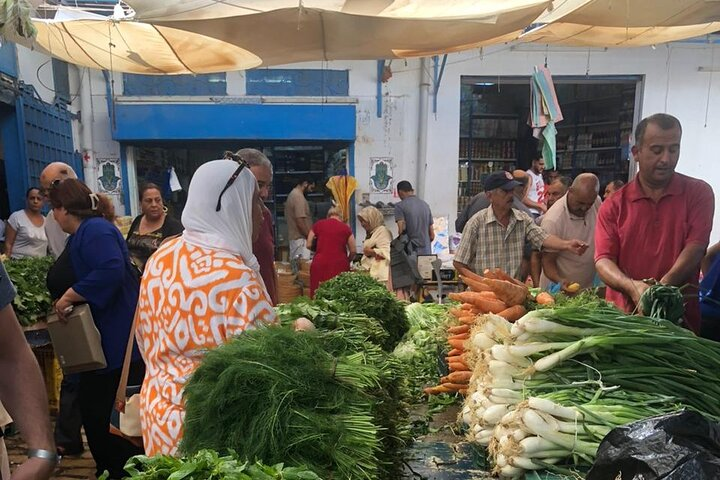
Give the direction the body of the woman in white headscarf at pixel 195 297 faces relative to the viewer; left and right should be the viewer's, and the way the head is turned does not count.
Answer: facing away from the viewer and to the right of the viewer

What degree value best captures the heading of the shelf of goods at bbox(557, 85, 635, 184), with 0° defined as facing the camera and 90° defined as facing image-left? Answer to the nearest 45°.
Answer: approximately 0°

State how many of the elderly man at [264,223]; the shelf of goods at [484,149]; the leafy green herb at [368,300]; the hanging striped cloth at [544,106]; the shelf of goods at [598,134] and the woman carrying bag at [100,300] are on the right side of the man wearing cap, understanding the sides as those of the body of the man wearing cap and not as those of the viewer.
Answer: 3

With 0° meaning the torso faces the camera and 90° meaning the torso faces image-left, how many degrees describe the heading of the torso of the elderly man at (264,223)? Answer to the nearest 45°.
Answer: approximately 315°
